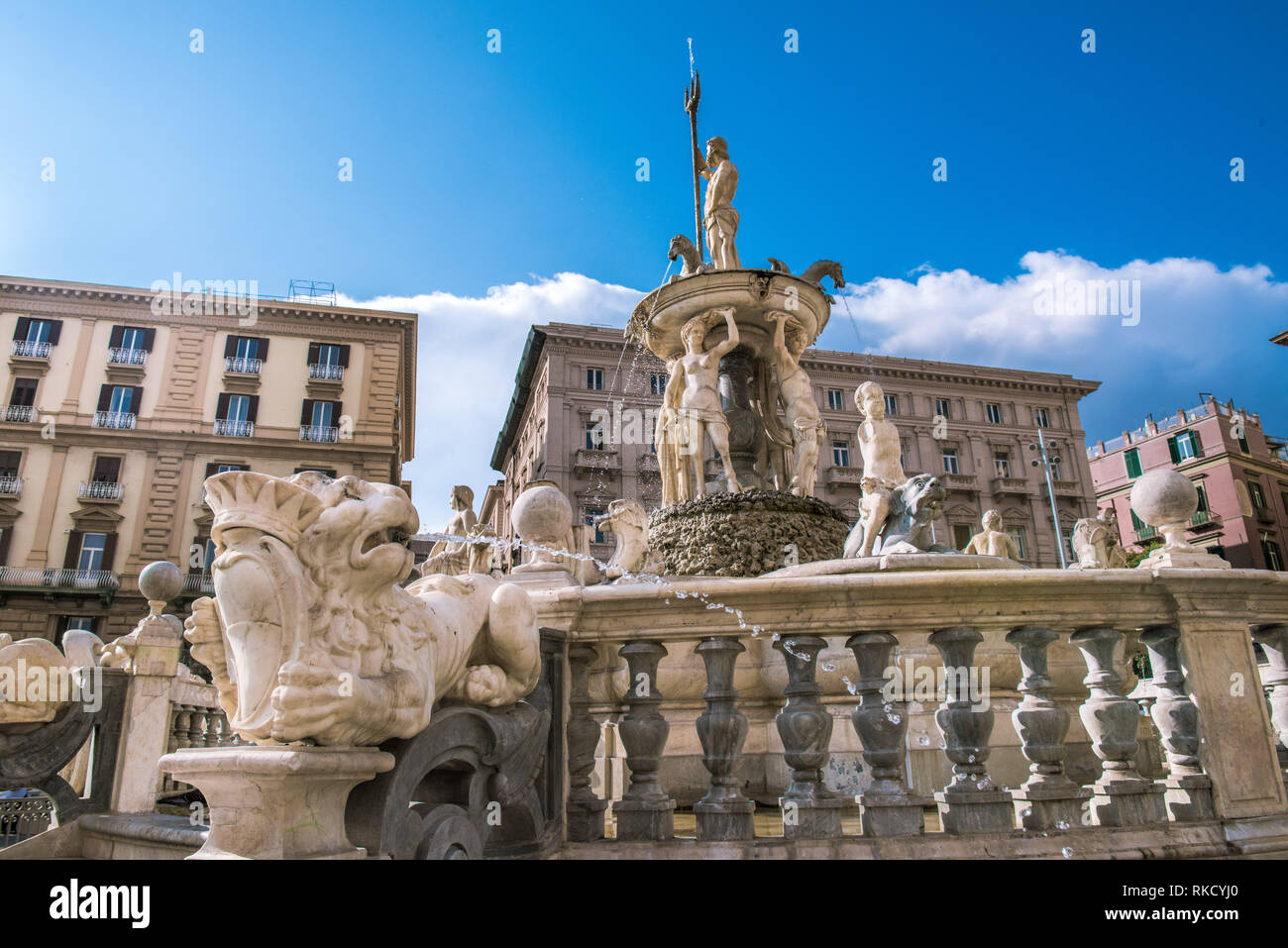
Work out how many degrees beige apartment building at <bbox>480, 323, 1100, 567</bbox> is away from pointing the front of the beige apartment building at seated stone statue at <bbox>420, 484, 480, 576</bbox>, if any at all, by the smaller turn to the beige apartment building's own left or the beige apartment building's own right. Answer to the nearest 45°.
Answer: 0° — it already faces it

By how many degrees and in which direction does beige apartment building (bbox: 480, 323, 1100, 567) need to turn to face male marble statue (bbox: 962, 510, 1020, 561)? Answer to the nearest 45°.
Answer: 0° — it already faces it

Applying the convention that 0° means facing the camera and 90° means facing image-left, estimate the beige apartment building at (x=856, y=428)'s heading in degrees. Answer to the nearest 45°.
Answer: approximately 0°
